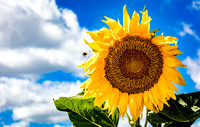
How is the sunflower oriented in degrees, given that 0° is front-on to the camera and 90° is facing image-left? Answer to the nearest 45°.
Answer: approximately 0°
